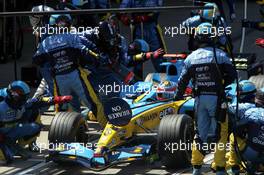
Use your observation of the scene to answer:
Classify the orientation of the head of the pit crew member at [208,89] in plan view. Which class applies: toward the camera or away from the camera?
away from the camera

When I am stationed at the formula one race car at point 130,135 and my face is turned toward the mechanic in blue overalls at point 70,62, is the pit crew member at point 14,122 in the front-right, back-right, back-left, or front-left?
front-left

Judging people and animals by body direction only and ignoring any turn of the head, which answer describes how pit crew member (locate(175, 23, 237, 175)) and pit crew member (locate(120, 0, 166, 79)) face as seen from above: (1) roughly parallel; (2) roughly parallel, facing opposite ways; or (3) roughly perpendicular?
roughly parallel, facing opposite ways

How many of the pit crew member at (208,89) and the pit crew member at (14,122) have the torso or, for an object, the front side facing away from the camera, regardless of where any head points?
1

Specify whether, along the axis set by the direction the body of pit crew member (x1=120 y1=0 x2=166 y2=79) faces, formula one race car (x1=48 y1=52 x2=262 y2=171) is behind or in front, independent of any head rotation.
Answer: in front

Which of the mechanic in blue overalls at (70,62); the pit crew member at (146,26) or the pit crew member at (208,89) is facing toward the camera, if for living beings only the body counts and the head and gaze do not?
the pit crew member at (146,26)

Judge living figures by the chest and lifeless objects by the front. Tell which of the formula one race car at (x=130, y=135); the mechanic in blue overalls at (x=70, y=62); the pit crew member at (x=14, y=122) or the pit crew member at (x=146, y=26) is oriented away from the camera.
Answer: the mechanic in blue overalls

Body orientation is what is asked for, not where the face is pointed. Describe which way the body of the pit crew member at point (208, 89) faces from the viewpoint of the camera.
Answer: away from the camera

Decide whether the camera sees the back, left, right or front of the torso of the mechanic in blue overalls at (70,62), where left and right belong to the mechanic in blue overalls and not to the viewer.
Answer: back

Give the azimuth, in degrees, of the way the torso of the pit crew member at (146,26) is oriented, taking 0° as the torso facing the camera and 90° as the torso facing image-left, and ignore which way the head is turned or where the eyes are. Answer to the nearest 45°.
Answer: approximately 0°

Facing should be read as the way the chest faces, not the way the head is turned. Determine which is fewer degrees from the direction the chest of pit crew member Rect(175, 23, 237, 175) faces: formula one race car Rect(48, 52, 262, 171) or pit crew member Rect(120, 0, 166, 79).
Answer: the pit crew member

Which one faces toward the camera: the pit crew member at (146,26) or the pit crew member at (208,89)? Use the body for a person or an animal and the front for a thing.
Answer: the pit crew member at (146,26)

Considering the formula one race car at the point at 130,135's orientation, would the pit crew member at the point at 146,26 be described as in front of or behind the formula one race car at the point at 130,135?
behind

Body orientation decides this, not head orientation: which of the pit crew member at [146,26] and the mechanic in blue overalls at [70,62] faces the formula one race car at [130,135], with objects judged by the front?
the pit crew member

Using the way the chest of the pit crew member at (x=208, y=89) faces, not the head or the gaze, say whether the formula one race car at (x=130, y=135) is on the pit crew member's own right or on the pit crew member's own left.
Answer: on the pit crew member's own left
